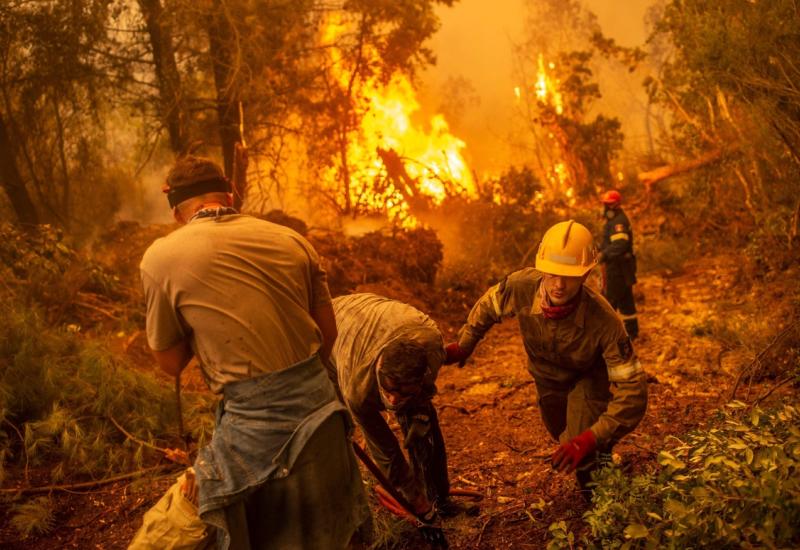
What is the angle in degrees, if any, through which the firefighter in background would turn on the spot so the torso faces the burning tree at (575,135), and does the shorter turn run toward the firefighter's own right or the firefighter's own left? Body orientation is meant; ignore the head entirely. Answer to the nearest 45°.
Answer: approximately 90° to the firefighter's own right

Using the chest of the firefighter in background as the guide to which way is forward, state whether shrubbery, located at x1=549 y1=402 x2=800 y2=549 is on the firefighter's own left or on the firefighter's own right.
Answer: on the firefighter's own left

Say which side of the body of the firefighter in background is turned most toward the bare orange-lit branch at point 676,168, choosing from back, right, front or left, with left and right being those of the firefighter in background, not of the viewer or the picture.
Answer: right

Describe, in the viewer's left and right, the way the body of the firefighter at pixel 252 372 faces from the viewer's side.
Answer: facing away from the viewer

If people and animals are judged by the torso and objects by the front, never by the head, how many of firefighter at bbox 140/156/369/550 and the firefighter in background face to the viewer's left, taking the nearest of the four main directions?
1

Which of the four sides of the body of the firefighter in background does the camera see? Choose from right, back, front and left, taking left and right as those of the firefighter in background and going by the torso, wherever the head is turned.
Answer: left

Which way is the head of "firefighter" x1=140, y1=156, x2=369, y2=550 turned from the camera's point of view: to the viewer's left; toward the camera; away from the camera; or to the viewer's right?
away from the camera

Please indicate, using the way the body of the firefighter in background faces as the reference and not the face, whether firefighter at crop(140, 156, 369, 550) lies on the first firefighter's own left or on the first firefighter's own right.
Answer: on the first firefighter's own left

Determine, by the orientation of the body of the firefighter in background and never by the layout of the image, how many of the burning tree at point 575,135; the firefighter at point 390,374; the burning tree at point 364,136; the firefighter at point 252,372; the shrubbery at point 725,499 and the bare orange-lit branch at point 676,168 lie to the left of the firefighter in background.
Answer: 3

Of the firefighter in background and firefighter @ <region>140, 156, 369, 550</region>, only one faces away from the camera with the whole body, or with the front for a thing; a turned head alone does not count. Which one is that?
the firefighter

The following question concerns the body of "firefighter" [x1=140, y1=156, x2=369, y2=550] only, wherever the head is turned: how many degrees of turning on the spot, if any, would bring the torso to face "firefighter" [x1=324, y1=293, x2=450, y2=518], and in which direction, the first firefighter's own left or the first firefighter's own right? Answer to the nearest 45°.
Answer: approximately 45° to the first firefighter's own right

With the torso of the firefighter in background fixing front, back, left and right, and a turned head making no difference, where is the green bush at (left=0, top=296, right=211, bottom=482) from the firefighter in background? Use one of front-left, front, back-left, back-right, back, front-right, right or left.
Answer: front-left
